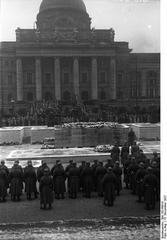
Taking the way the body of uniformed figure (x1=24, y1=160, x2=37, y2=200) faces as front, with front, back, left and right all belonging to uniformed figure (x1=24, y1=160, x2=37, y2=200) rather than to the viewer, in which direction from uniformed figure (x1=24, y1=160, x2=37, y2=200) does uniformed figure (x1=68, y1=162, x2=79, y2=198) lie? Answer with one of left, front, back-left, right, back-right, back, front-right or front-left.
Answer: right

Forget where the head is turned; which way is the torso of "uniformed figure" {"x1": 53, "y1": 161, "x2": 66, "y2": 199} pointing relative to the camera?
away from the camera

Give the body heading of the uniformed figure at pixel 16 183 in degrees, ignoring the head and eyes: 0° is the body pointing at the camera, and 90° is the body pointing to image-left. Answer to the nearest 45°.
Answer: approximately 180°

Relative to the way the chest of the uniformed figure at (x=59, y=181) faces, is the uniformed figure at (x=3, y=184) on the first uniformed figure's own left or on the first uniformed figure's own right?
on the first uniformed figure's own left

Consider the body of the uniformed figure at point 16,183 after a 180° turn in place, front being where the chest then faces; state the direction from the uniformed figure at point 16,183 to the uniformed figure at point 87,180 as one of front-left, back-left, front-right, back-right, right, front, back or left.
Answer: left

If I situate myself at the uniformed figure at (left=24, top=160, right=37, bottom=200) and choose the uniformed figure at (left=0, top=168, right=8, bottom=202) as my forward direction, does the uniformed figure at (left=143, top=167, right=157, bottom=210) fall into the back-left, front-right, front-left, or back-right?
back-left

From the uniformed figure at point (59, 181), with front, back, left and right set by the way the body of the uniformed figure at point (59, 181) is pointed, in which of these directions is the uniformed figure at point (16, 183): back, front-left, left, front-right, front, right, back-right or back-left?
left

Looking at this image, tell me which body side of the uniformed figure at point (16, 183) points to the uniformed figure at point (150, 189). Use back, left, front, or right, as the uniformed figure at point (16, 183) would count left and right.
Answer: right

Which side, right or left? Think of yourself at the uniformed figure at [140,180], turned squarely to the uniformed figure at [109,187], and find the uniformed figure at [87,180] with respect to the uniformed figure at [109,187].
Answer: right

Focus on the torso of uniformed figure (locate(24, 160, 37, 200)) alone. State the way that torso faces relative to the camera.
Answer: away from the camera

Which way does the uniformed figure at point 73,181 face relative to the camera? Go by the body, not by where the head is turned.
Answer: away from the camera
